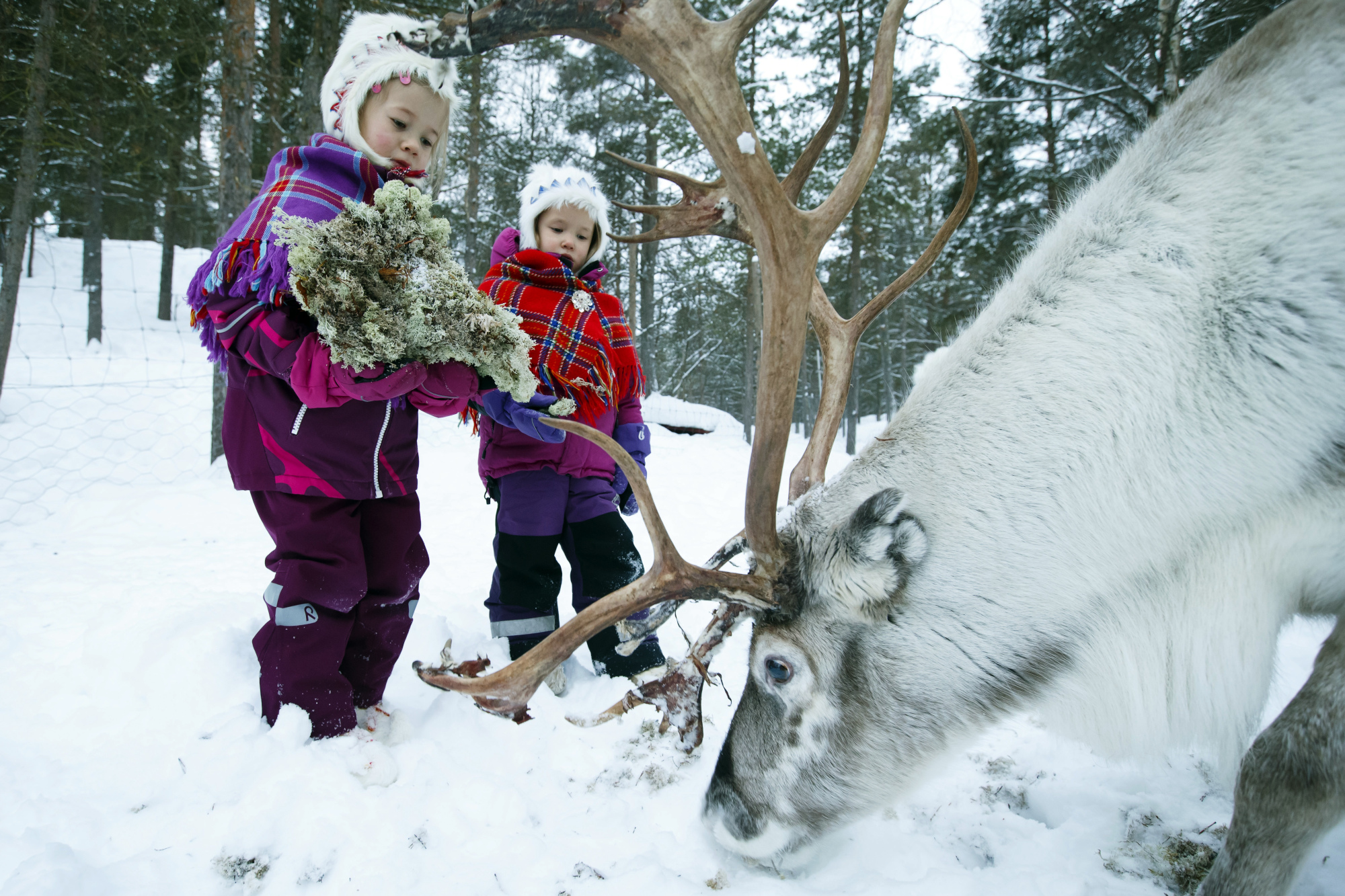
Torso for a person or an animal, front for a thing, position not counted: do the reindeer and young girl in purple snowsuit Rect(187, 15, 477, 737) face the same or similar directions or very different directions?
very different directions

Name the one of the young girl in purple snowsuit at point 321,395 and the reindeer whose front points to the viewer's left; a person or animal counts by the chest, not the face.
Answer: the reindeer

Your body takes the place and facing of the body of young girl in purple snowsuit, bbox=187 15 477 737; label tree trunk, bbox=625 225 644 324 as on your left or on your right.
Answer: on your left

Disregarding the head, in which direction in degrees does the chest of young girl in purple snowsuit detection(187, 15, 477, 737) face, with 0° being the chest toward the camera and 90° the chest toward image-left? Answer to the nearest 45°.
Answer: approximately 315°

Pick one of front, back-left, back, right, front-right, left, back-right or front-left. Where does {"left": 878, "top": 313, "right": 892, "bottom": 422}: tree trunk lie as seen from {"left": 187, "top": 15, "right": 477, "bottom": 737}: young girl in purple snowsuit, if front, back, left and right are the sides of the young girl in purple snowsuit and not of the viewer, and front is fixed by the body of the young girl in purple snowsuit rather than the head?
left

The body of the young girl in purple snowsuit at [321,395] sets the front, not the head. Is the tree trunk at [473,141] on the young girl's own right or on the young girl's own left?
on the young girl's own left

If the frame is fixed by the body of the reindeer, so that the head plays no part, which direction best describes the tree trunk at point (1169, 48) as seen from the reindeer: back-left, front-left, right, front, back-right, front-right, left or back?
right

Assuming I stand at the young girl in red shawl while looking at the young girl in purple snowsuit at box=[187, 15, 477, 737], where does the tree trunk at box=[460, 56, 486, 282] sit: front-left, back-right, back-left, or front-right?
back-right

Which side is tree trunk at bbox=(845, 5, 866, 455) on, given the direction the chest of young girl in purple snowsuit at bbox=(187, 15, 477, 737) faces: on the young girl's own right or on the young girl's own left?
on the young girl's own left

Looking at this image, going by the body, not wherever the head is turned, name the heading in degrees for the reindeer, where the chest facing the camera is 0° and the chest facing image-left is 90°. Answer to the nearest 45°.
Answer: approximately 90°

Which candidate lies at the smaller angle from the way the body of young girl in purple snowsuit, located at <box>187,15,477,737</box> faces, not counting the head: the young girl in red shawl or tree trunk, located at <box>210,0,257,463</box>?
the young girl in red shawl
